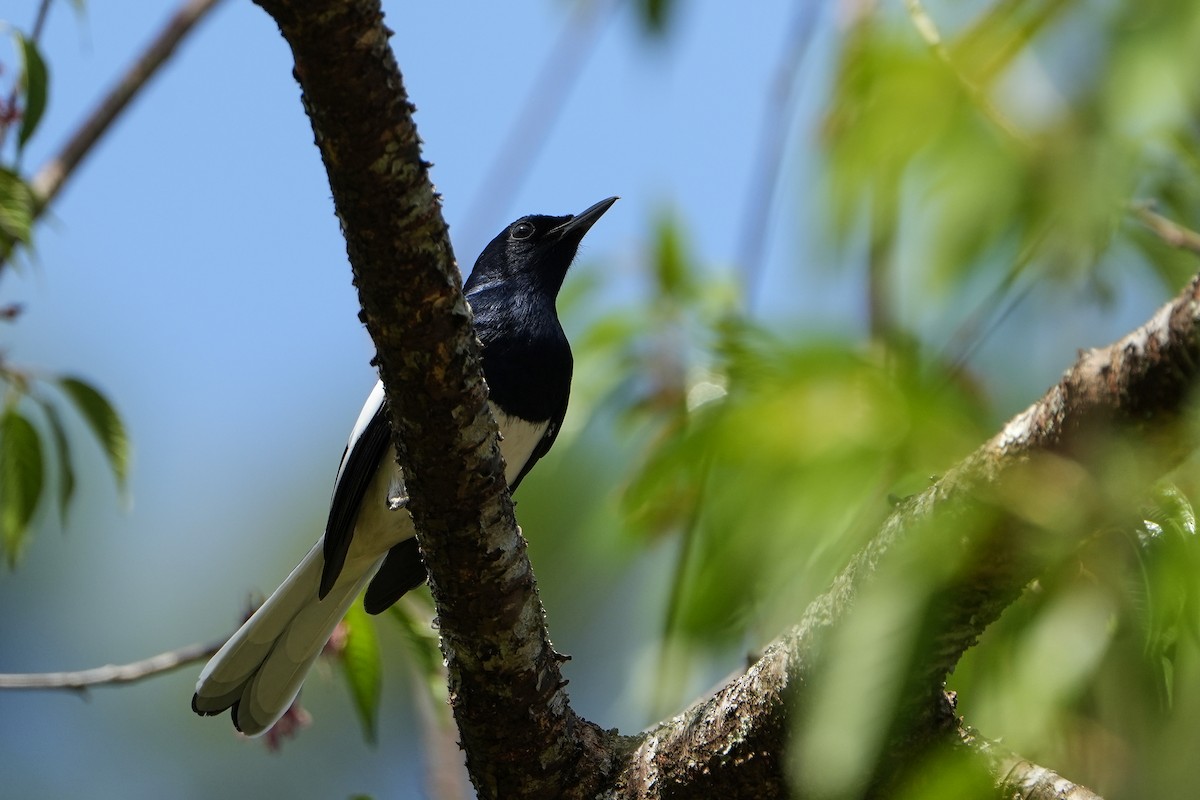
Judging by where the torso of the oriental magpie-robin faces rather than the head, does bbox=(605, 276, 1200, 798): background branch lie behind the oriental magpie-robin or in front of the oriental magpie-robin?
in front

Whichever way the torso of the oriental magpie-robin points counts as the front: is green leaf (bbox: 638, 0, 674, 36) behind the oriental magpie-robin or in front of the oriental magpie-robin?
in front

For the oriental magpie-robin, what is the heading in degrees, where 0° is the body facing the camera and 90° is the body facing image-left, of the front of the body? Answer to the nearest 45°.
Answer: approximately 315°
